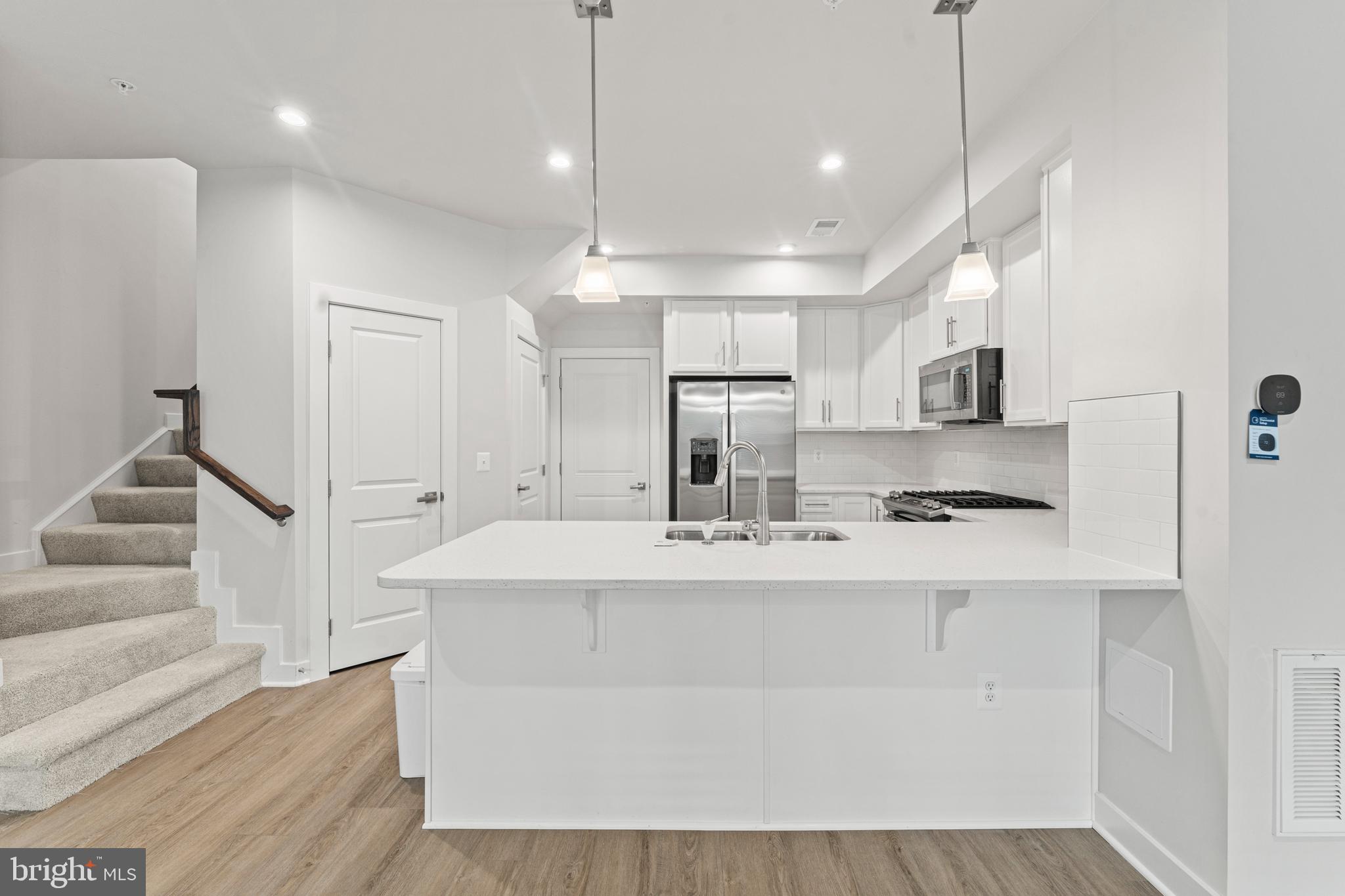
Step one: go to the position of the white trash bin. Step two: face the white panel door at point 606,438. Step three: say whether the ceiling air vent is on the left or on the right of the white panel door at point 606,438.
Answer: right

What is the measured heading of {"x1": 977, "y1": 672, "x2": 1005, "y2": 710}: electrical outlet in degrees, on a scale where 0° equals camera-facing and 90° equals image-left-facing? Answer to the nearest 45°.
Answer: approximately 0°

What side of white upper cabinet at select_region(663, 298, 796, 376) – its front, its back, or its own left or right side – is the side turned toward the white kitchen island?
front

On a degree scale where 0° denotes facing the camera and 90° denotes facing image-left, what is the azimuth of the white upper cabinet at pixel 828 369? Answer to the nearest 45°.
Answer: approximately 0°

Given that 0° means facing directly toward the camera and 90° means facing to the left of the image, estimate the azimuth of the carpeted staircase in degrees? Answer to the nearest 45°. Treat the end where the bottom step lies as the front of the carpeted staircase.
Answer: approximately 315°

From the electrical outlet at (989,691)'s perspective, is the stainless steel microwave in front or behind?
behind

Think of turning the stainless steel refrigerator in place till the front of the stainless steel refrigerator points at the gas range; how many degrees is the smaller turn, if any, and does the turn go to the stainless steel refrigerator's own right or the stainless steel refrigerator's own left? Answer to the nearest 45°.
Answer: approximately 45° to the stainless steel refrigerator's own left
